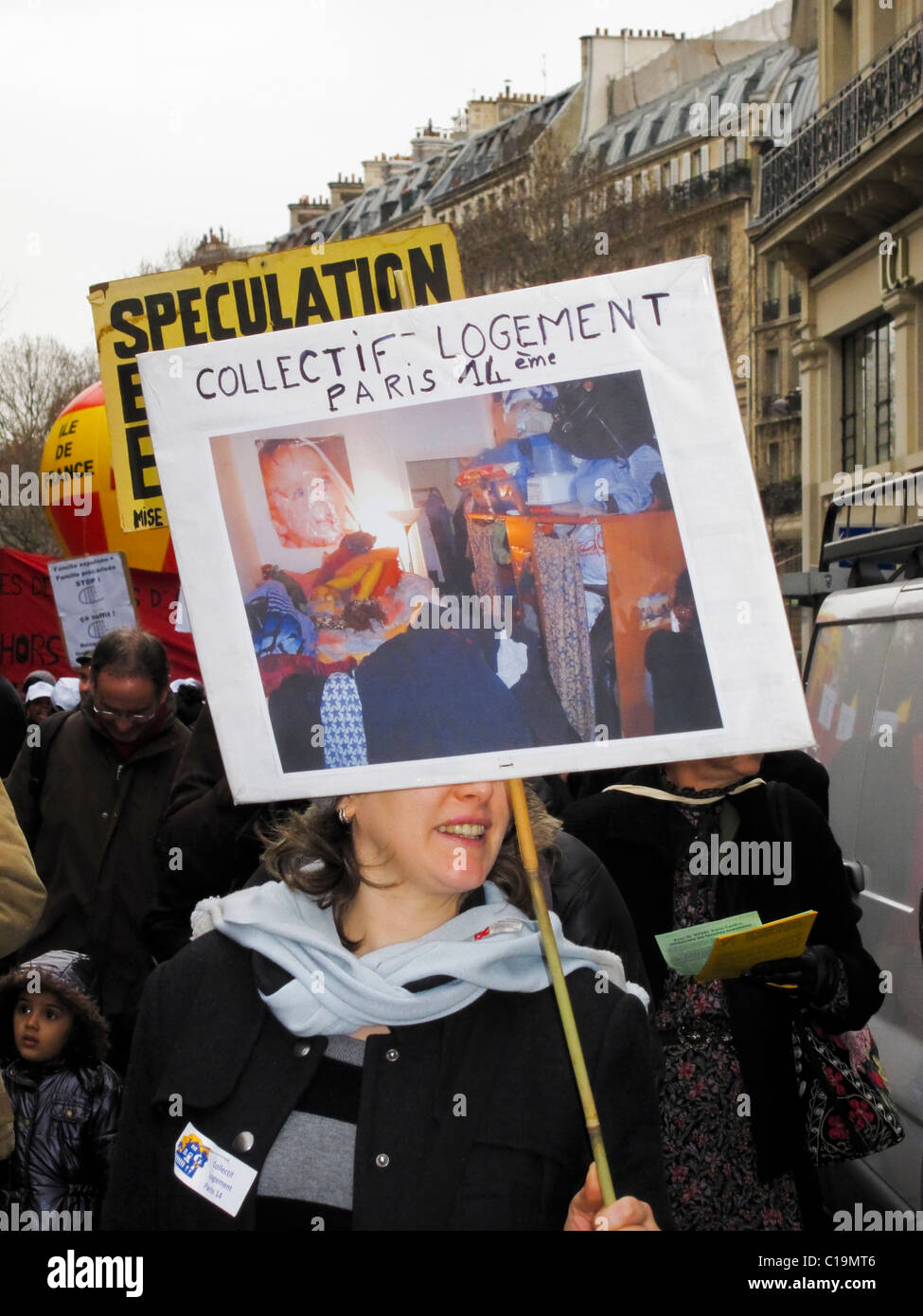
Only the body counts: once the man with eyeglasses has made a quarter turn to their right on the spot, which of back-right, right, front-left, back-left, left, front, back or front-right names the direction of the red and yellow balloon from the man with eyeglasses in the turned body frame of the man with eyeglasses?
right

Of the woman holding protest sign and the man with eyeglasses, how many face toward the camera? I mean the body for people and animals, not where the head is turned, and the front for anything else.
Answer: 2

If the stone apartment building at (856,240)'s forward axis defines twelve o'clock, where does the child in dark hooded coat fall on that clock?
The child in dark hooded coat is roughly at 11 o'clock from the stone apartment building.

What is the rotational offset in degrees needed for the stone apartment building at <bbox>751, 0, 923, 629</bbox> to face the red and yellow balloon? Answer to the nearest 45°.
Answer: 0° — it already faces it

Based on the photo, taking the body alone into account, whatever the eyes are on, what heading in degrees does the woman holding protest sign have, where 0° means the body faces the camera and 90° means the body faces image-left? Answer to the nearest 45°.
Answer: approximately 0°

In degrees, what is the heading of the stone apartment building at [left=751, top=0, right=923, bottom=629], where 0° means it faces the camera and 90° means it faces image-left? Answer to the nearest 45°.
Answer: approximately 45°

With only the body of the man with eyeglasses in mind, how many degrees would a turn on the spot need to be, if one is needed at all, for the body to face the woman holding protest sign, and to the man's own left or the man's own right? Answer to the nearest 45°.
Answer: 0° — they already face them

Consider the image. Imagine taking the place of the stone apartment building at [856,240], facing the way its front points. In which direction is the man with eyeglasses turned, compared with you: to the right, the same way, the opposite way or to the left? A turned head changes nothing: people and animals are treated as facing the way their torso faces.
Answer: to the left

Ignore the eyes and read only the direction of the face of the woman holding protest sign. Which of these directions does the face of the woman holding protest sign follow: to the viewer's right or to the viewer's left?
to the viewer's right

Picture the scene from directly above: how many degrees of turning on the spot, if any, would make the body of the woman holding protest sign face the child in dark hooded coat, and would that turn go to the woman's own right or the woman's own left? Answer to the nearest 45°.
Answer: approximately 135° to the woman's own right

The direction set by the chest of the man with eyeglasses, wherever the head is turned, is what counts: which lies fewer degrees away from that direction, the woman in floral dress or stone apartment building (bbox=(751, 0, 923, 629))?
the woman in floral dress
